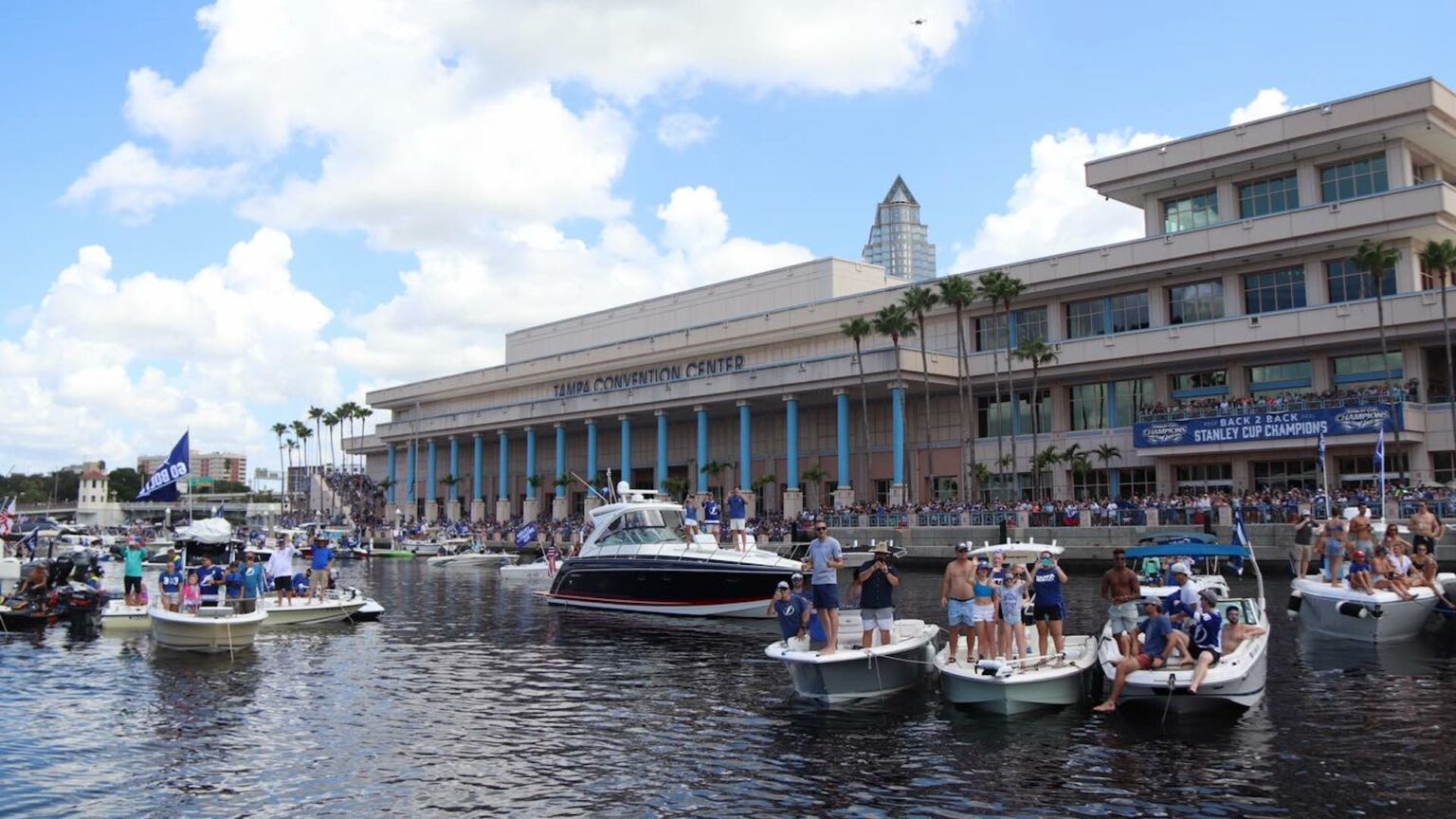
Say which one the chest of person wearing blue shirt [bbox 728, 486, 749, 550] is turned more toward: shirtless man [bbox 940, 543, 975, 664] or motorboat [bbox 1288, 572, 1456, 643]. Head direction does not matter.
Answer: the shirtless man

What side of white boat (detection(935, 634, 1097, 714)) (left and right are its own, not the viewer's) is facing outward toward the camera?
front

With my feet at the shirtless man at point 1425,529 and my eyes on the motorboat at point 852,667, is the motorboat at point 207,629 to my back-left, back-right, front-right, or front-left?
front-right

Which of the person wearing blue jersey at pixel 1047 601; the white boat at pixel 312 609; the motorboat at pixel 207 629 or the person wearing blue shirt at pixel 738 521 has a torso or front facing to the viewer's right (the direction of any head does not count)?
the white boat

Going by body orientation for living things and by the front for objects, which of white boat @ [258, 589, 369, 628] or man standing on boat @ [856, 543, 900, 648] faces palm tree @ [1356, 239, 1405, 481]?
the white boat

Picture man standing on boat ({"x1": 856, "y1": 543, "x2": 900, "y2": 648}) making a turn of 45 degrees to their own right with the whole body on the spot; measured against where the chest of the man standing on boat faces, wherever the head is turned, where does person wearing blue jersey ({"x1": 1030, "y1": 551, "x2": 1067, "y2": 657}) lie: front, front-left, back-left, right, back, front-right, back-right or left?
back-left

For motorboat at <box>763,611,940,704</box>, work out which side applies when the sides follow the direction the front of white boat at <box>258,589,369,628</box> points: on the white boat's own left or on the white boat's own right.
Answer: on the white boat's own right

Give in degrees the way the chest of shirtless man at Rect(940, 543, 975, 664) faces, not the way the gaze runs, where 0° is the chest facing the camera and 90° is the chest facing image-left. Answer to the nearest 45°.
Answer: approximately 0°

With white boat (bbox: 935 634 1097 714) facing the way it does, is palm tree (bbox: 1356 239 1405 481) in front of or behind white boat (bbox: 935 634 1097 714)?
behind

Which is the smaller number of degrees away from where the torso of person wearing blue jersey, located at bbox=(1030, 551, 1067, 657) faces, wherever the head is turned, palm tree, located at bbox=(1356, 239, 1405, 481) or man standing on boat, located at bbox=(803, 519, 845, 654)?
the man standing on boat

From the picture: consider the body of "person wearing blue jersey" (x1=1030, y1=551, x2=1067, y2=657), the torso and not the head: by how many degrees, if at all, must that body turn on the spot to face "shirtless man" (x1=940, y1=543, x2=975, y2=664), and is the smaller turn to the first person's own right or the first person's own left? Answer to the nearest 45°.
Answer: approximately 90° to the first person's own right

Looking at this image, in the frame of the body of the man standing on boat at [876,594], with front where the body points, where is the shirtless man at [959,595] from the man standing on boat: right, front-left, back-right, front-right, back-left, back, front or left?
left

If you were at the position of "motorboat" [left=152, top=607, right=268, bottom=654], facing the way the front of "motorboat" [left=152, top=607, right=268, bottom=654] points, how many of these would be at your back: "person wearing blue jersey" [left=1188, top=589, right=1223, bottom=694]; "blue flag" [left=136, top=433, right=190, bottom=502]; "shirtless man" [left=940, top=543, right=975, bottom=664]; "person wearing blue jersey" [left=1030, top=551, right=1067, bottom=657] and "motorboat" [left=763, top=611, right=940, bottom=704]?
1

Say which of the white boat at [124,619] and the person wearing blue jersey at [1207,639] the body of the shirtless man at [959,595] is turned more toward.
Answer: the person wearing blue jersey

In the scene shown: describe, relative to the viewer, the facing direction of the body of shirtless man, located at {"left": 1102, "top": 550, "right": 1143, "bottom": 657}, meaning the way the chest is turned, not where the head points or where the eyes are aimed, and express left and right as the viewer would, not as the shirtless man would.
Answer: facing the viewer
